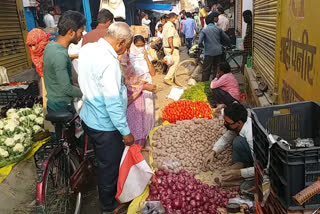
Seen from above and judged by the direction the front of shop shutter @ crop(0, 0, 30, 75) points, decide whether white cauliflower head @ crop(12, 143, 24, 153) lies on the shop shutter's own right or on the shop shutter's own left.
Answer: on the shop shutter's own right

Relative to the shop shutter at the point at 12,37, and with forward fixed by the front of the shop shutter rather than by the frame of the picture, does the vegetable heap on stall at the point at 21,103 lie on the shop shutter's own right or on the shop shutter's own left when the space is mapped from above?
on the shop shutter's own right

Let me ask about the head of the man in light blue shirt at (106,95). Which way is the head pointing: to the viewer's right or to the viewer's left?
to the viewer's right

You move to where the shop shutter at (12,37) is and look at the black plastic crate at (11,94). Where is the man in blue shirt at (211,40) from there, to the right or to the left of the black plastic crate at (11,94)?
left

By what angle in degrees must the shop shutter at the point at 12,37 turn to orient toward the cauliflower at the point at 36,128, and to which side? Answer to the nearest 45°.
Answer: approximately 45° to its right

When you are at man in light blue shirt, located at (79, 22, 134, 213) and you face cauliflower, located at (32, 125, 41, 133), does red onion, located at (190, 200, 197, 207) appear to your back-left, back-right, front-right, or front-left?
back-right

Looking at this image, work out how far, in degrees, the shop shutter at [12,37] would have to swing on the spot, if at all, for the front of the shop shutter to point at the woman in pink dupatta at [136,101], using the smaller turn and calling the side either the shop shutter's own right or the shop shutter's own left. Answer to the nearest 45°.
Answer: approximately 45° to the shop shutter's own right

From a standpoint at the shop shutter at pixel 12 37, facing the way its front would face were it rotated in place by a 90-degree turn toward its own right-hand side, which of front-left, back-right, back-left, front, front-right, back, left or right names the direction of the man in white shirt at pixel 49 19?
back

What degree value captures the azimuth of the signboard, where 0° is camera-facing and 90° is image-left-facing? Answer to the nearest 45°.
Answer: approximately 45°
